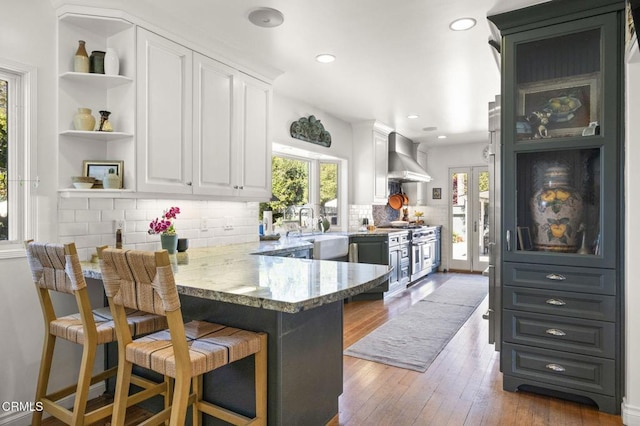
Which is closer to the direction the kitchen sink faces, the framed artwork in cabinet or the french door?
the framed artwork in cabinet

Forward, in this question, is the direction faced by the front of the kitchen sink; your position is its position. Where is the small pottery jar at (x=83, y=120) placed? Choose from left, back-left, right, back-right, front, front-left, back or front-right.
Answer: right

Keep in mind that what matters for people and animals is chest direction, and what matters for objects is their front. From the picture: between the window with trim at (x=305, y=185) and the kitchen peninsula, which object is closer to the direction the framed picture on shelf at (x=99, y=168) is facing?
the kitchen peninsula

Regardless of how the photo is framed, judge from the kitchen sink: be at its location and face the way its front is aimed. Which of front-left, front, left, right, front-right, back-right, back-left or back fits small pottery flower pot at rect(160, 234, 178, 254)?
right

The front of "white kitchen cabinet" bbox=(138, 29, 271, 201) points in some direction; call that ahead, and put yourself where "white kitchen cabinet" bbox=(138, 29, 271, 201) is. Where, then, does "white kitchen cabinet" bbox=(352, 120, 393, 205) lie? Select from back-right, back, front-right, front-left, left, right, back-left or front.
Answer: left

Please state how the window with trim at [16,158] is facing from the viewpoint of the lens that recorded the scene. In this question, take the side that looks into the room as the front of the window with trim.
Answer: facing the viewer and to the right of the viewer

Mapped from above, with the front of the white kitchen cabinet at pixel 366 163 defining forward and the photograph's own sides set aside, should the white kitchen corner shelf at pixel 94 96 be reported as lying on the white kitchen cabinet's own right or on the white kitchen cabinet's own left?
on the white kitchen cabinet's own right

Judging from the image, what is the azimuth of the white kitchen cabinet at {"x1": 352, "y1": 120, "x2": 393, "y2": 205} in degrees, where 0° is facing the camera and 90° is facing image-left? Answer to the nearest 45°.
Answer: approximately 315°

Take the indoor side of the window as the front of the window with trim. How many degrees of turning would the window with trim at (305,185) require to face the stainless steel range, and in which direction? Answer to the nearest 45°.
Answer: approximately 90° to its left

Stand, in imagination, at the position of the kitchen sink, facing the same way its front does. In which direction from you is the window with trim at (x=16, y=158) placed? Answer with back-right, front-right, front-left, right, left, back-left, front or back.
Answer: right

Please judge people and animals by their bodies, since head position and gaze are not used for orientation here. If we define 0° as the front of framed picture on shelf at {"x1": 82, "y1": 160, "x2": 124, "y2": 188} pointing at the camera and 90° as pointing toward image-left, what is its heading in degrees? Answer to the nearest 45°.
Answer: approximately 0°

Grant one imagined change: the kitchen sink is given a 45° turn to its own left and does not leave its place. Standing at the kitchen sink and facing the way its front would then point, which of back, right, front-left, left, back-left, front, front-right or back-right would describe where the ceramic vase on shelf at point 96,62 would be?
back-right
